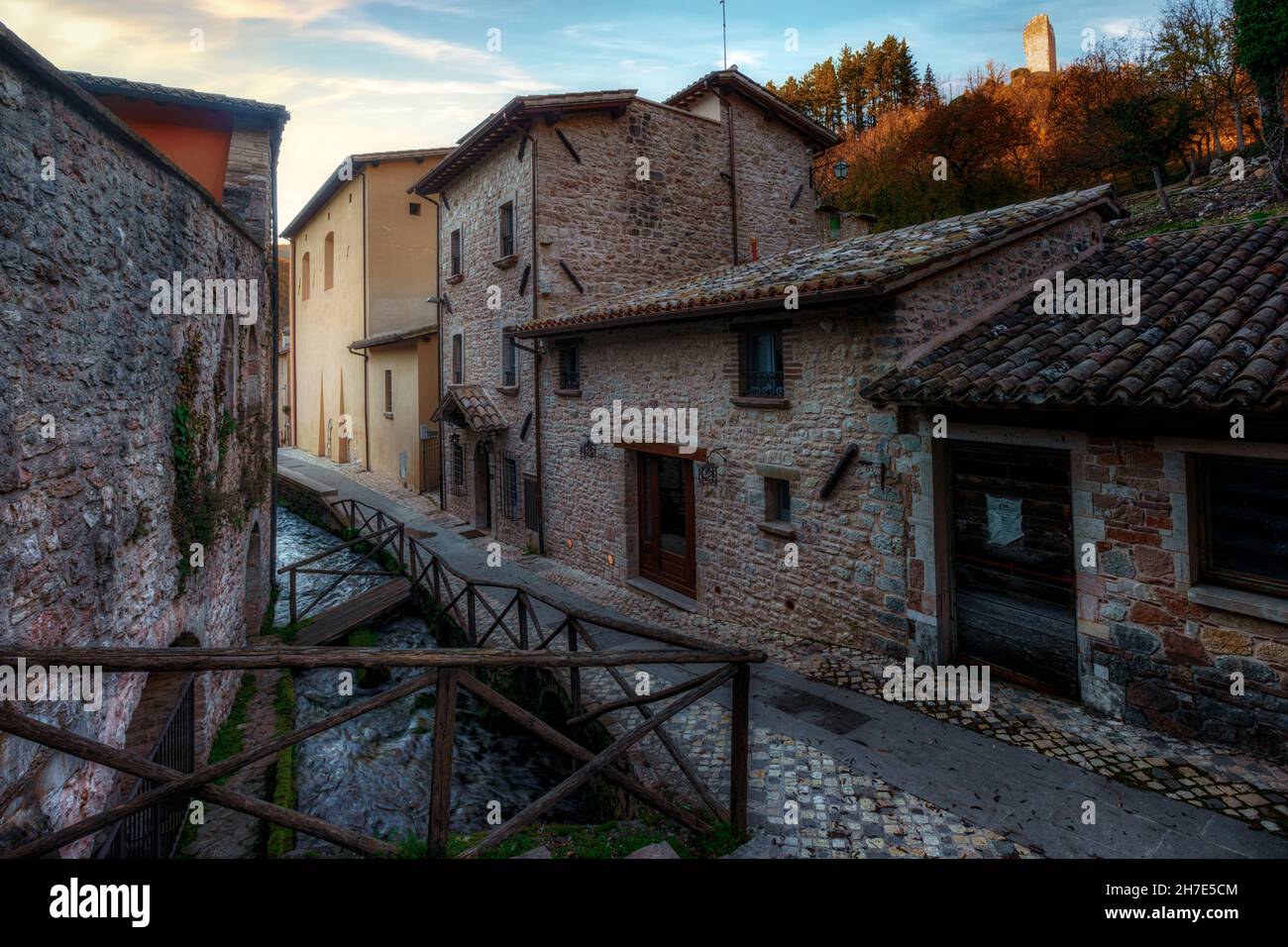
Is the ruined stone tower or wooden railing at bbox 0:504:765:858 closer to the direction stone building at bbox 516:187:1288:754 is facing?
the wooden railing

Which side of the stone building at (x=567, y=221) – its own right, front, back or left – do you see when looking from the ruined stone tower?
back

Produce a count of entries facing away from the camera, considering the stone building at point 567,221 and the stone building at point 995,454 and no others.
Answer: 0

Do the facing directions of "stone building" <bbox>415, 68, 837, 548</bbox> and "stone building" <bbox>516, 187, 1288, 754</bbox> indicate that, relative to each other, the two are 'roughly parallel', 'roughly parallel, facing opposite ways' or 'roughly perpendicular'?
roughly parallel

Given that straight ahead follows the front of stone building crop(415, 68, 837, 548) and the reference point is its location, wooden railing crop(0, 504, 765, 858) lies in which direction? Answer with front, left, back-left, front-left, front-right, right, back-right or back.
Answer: front-left

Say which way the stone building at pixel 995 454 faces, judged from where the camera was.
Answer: facing the viewer and to the left of the viewer

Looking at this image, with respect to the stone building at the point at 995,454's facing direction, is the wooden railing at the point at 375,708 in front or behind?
in front

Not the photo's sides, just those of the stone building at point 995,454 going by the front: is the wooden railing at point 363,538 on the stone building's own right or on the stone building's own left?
on the stone building's own right

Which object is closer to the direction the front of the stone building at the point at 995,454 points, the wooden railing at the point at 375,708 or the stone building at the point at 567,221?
the wooden railing
